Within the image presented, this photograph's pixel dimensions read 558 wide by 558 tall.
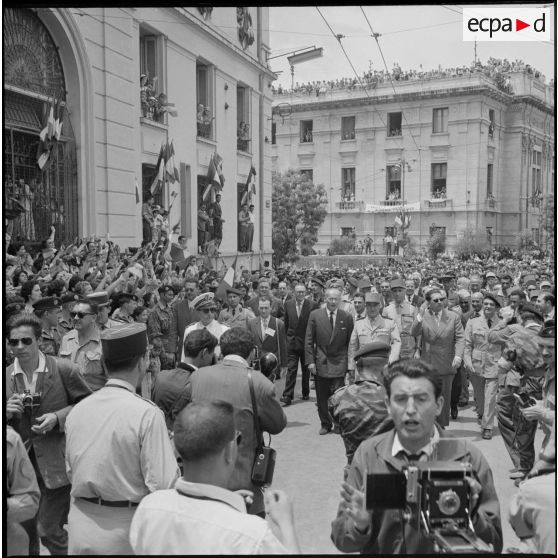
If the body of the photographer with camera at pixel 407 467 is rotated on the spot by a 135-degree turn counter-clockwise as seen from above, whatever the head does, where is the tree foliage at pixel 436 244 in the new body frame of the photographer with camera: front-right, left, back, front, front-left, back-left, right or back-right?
front-left

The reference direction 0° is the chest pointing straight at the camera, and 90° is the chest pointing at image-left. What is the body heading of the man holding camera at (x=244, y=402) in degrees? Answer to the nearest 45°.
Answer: approximately 180°

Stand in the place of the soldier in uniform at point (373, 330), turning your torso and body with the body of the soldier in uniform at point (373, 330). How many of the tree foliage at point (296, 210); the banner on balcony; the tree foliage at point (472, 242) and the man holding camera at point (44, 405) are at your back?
3

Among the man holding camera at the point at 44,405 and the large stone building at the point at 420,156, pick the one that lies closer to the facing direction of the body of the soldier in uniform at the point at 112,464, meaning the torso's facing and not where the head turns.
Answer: the large stone building

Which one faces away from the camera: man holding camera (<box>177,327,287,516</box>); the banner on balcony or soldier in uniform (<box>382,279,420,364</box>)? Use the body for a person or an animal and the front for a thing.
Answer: the man holding camera

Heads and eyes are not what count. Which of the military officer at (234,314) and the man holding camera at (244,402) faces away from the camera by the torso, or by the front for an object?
the man holding camera

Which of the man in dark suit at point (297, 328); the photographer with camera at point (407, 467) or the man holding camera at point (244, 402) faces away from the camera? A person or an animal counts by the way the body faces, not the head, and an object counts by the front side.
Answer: the man holding camera

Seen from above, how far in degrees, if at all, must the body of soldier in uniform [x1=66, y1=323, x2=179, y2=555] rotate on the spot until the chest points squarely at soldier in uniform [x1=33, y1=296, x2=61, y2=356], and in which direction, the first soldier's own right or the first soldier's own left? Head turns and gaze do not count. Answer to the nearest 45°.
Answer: approximately 45° to the first soldier's own left

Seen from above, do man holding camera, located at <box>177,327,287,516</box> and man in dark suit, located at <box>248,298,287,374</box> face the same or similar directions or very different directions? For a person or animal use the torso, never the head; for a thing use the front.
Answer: very different directions
